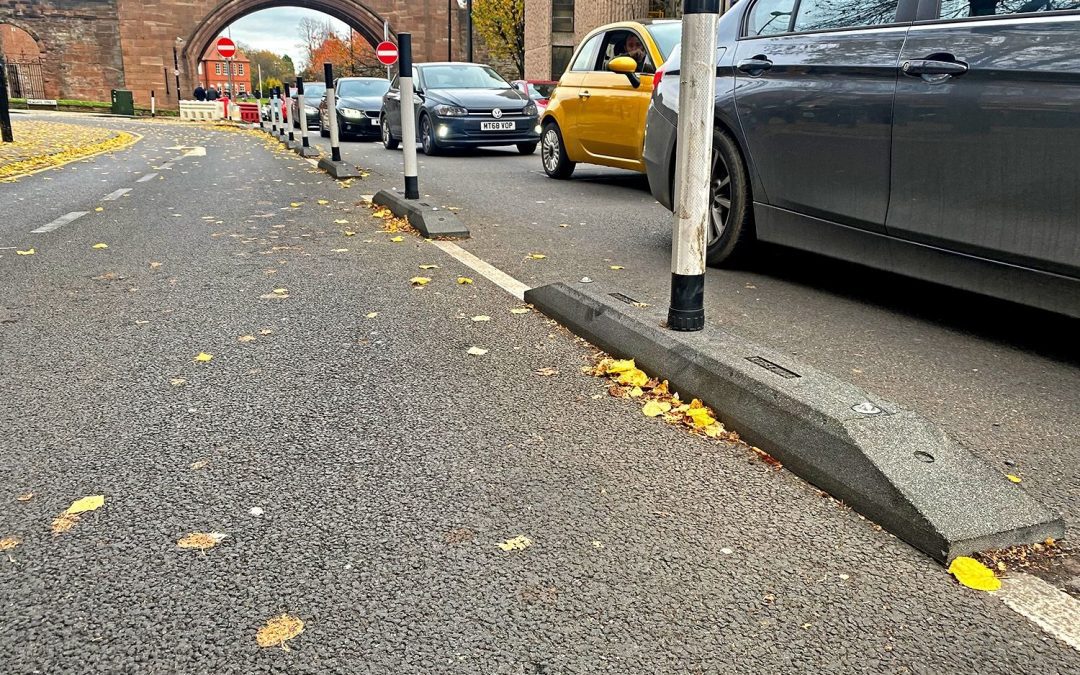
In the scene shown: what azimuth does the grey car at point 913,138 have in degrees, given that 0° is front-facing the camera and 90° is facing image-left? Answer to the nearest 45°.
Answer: approximately 315°

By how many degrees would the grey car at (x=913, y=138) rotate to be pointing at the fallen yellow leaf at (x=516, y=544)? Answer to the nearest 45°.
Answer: approximately 45° to its right

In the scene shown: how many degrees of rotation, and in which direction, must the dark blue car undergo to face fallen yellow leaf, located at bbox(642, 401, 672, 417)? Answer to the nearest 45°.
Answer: approximately 45° to its right

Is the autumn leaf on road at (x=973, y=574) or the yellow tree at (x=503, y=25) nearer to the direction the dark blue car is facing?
the autumn leaf on road

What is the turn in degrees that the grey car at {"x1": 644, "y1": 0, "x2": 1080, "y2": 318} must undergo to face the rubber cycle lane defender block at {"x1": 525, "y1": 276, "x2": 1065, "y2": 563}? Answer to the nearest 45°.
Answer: approximately 45° to its right
